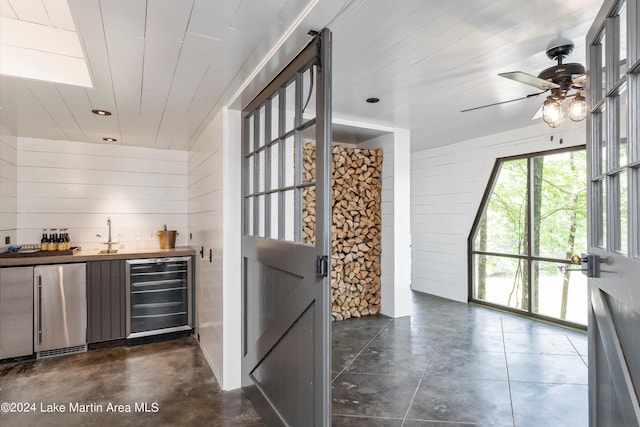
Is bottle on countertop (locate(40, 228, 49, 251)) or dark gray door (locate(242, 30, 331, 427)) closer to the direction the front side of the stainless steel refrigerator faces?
the dark gray door

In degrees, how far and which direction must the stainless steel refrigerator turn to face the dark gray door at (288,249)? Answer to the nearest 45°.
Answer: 0° — it already faces it

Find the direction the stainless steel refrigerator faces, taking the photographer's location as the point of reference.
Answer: facing the viewer

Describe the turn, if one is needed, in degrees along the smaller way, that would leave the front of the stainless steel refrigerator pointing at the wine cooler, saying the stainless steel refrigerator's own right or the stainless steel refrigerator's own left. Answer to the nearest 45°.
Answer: approximately 90° to the stainless steel refrigerator's own left

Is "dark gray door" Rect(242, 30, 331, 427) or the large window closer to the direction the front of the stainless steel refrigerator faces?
the dark gray door

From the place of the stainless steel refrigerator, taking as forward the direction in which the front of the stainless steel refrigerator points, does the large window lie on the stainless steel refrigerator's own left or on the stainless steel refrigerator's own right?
on the stainless steel refrigerator's own left

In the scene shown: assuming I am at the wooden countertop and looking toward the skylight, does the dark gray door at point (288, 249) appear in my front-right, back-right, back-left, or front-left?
front-left

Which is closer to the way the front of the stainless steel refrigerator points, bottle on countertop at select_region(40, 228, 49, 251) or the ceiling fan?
the ceiling fan

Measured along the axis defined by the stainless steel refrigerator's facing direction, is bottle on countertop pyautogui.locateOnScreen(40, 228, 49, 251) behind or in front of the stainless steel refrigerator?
behind
